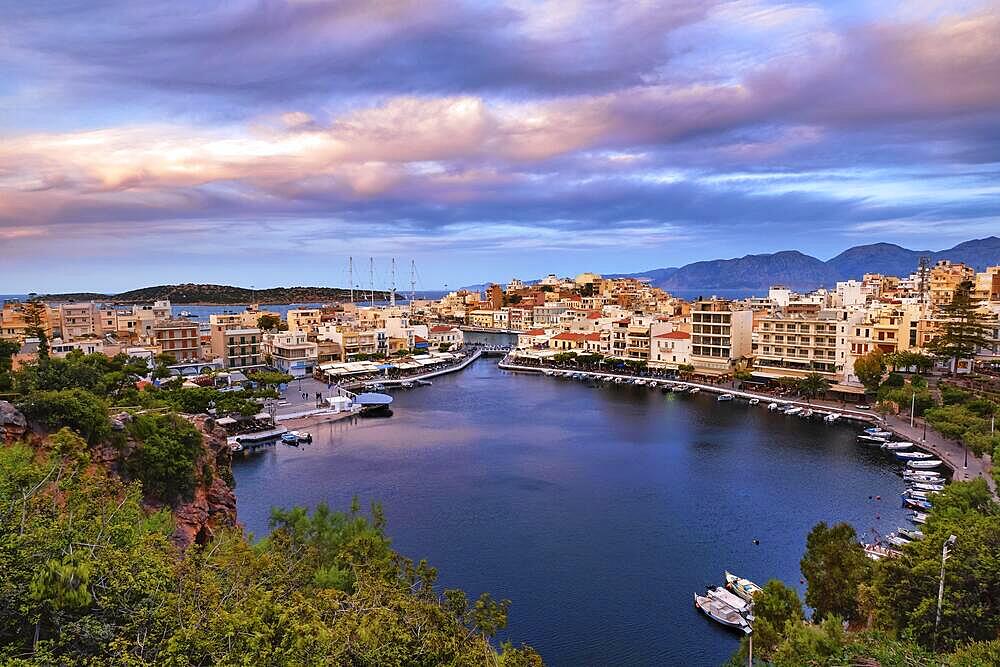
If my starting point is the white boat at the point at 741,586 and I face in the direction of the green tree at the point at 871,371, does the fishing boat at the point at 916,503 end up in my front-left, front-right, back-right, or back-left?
front-right

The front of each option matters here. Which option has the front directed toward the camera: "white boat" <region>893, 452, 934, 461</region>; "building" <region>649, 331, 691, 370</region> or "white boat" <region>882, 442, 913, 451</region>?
the building

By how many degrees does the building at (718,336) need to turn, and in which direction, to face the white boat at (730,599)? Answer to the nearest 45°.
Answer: approximately 45° to its left

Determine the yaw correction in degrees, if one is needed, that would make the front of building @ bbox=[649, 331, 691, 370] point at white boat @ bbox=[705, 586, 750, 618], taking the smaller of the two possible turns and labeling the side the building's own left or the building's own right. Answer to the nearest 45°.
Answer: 0° — it already faces it

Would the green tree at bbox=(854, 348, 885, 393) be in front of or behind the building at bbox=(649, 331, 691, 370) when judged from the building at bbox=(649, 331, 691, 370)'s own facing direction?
in front

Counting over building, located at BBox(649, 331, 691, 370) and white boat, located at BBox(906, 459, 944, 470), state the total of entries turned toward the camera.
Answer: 1

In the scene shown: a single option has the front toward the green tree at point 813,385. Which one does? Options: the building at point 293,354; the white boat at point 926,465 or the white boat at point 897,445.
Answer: the building

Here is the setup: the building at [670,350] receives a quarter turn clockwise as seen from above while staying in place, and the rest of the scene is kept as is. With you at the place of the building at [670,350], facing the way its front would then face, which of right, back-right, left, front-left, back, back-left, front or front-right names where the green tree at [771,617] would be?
left

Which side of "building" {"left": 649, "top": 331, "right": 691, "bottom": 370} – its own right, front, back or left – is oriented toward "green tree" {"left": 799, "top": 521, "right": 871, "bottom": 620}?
front

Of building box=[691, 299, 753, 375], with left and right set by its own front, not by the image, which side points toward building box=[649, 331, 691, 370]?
right

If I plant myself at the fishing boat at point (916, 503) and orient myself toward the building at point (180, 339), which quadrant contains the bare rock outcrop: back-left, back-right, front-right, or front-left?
front-left
